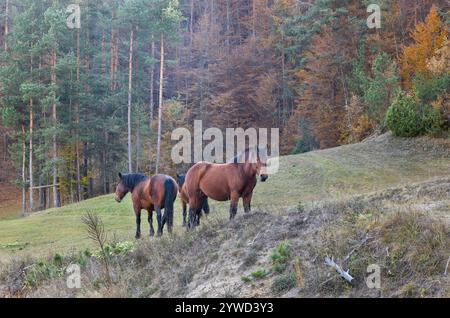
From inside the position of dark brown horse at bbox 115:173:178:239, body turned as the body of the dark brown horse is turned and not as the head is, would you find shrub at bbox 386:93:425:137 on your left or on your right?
on your right

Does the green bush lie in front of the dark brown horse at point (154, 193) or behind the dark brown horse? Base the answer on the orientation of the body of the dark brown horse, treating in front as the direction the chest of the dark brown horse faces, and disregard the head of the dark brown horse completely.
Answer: behind

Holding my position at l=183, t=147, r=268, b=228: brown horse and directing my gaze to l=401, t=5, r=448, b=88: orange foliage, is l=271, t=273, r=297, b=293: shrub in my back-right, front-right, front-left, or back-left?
back-right

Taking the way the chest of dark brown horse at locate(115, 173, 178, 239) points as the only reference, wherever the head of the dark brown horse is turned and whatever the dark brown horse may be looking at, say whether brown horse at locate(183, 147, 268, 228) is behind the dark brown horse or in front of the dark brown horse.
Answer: behind

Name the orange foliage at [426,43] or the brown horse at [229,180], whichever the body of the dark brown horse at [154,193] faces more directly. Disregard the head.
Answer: the orange foliage

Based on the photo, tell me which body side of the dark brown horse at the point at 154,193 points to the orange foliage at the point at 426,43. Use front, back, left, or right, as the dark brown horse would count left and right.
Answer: right

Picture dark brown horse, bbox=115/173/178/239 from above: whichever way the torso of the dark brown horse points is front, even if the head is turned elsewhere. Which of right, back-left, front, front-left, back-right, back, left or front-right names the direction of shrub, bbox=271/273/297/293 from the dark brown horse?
back-left

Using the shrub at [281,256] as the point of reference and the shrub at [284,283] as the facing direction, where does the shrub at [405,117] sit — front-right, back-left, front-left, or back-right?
back-left

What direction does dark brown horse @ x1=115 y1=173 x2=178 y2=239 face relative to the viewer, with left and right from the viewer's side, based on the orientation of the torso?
facing away from the viewer and to the left of the viewer
